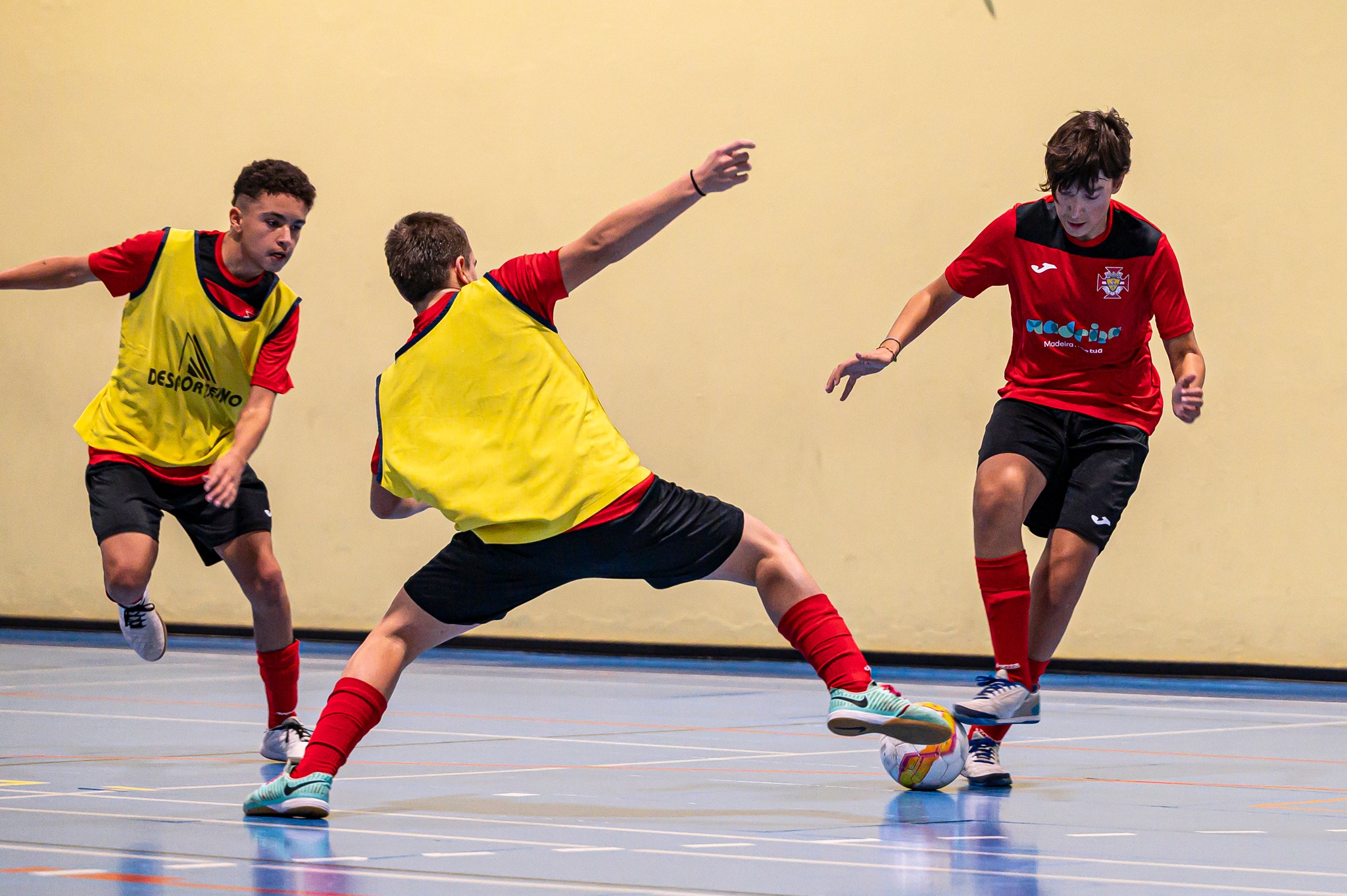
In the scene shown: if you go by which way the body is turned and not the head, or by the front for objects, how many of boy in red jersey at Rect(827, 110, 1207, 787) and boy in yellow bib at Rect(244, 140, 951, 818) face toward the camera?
1

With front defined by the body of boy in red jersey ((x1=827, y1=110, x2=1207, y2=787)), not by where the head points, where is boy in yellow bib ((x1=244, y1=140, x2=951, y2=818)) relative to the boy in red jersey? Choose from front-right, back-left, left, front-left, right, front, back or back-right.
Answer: front-right

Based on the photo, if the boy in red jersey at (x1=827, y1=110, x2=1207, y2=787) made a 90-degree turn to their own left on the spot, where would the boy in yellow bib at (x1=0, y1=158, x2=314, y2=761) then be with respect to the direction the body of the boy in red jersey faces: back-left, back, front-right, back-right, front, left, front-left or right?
back

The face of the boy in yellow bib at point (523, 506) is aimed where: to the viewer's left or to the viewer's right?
to the viewer's right

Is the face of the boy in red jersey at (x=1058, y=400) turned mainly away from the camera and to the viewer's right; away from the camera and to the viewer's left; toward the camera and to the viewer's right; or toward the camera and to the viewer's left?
toward the camera and to the viewer's left

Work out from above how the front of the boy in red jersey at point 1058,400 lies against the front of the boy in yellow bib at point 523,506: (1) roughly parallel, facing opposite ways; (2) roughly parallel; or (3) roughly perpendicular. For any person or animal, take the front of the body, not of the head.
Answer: roughly parallel, facing opposite ways

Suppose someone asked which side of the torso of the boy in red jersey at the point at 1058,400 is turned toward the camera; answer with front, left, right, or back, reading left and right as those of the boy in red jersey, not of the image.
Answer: front

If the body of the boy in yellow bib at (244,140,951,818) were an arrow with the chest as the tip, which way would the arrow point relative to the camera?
away from the camera

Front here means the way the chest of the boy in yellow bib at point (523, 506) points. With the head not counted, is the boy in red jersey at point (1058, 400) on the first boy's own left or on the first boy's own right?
on the first boy's own right

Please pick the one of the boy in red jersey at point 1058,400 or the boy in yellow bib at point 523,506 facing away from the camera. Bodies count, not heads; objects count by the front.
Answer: the boy in yellow bib

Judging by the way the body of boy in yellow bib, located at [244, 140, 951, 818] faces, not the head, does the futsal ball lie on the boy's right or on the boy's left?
on the boy's right
